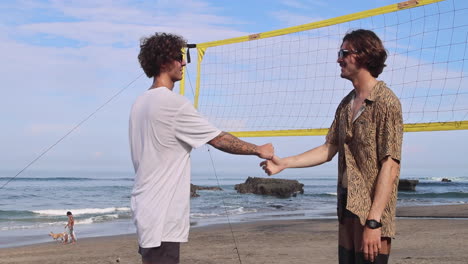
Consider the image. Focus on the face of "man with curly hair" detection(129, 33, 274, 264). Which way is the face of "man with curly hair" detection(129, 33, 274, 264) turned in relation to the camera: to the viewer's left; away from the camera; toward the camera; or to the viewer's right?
to the viewer's right

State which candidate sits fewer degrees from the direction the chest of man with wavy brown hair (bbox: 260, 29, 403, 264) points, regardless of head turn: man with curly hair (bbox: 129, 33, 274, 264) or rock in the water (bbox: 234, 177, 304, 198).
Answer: the man with curly hair

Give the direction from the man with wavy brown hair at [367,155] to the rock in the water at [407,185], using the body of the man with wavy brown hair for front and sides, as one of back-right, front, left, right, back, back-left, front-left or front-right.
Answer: back-right

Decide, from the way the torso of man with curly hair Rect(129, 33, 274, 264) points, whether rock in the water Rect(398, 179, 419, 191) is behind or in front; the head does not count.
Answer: in front

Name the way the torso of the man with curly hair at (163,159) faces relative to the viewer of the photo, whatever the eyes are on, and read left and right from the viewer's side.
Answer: facing away from the viewer and to the right of the viewer

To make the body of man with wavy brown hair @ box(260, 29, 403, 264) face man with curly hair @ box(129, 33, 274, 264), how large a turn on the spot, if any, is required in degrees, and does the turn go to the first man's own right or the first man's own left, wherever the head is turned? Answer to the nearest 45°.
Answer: approximately 45° to the first man's own right

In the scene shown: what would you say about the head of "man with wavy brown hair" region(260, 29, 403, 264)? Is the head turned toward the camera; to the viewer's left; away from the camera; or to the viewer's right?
to the viewer's left

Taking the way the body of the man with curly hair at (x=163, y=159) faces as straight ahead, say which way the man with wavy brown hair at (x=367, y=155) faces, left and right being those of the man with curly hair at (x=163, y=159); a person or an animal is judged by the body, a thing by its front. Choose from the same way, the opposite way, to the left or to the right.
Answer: the opposite way
